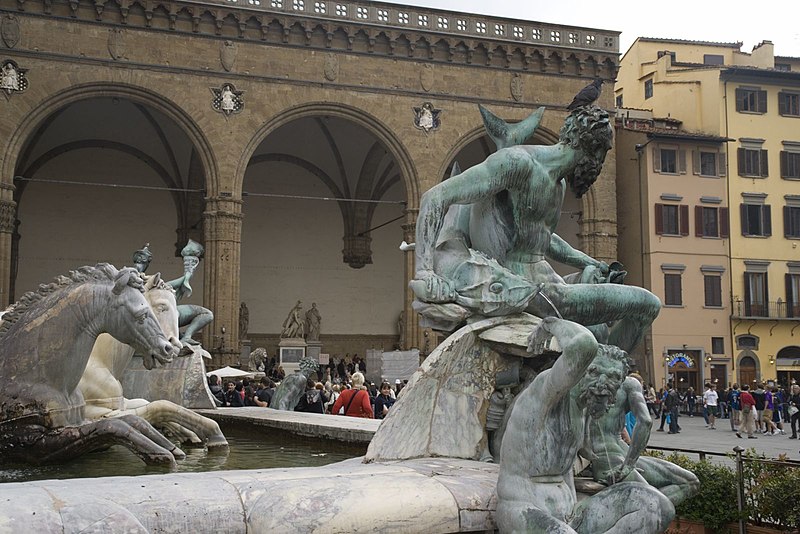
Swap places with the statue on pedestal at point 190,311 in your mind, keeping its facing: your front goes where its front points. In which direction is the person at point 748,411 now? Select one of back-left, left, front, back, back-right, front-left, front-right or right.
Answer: front-left

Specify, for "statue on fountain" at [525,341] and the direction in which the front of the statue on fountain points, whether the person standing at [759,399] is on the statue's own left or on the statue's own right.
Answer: on the statue's own left

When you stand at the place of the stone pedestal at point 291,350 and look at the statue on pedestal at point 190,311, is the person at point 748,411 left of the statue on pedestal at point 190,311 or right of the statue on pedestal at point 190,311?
left

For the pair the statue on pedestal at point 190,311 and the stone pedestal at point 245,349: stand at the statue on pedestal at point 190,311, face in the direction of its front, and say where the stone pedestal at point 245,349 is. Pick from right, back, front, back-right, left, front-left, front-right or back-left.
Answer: left

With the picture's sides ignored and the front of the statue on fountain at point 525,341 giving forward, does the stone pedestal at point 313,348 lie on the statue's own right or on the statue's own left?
on the statue's own left
